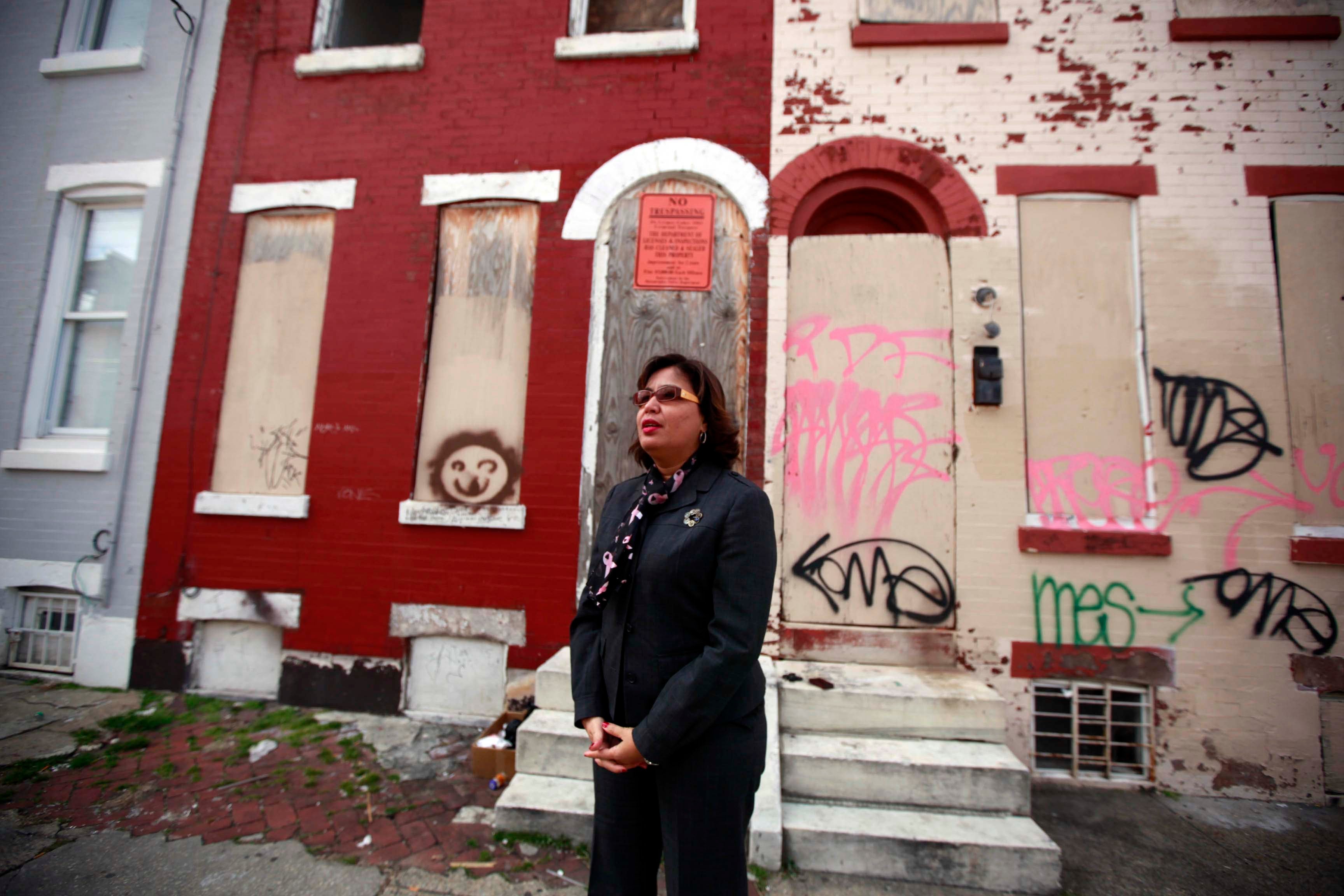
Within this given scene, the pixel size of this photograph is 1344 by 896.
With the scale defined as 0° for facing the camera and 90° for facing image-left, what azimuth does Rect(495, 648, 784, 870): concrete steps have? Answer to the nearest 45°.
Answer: approximately 0°

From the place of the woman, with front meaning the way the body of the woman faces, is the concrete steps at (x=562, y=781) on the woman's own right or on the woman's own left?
on the woman's own right

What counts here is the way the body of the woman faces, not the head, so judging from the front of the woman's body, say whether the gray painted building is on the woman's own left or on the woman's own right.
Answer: on the woman's own right

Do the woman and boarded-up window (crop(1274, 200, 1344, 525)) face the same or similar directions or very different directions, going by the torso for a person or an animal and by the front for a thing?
same or similar directions

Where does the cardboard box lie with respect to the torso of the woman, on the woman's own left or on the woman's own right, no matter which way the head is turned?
on the woman's own right

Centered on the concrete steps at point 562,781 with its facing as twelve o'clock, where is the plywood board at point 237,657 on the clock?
The plywood board is roughly at 4 o'clock from the concrete steps.

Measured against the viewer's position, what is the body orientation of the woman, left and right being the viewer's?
facing the viewer and to the left of the viewer

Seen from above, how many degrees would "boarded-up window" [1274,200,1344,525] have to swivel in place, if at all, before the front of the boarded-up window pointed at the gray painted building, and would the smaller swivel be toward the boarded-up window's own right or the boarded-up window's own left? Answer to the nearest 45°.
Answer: approximately 45° to the boarded-up window's own right

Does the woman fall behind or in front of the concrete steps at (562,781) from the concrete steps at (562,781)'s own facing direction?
in front

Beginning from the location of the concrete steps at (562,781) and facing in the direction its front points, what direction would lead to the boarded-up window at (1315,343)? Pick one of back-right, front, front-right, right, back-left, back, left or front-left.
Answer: left

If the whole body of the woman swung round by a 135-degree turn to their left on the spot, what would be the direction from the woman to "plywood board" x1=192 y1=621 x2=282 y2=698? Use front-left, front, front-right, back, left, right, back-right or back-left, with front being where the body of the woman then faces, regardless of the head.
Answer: back-left

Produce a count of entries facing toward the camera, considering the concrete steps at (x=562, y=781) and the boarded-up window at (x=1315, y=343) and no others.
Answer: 2

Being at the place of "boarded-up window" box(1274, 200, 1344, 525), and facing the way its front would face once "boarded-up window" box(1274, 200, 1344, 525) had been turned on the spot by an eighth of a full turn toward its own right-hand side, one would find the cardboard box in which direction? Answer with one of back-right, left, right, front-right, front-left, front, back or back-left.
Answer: front

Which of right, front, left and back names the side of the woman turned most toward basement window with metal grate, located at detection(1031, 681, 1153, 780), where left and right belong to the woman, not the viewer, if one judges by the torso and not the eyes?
back

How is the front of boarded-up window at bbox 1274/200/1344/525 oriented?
toward the camera

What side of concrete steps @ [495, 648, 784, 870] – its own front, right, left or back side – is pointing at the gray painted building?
right
